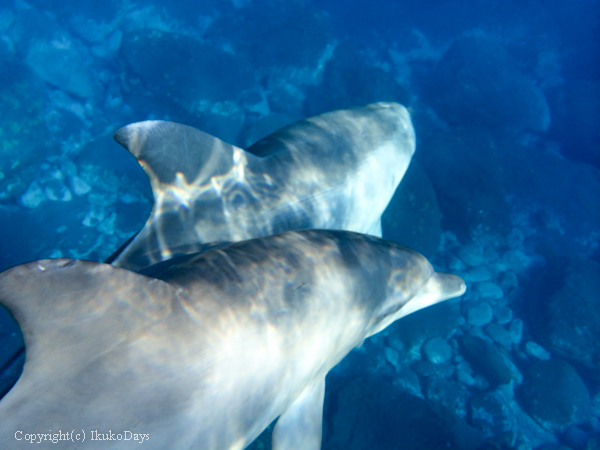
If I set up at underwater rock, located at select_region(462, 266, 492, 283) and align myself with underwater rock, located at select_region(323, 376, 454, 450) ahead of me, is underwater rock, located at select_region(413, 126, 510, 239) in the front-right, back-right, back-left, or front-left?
back-right

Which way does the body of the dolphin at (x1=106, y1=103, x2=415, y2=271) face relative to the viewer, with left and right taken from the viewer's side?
facing away from the viewer and to the right of the viewer

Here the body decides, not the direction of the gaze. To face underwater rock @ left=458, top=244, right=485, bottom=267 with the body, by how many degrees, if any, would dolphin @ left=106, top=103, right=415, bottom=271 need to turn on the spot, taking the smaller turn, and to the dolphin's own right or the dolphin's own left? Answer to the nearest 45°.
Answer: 0° — it already faces it

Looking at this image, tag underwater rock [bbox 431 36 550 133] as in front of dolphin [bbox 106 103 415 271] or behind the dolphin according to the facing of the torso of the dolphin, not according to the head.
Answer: in front

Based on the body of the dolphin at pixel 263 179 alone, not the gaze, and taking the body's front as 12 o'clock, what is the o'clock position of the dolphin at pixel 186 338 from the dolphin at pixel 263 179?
the dolphin at pixel 186 338 is roughly at 5 o'clock from the dolphin at pixel 263 179.

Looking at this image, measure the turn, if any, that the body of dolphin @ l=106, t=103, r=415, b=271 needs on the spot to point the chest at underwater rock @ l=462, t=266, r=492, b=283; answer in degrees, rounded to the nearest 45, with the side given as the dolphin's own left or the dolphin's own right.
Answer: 0° — it already faces it

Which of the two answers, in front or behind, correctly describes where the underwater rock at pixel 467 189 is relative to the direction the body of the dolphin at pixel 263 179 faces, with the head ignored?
in front
